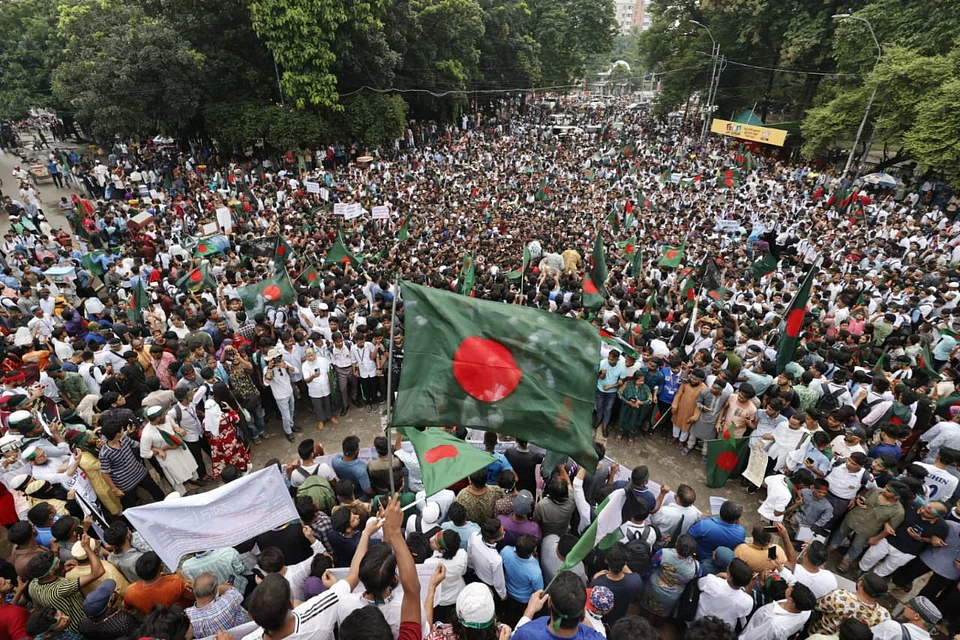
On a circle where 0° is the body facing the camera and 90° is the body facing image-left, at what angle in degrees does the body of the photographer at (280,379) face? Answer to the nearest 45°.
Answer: approximately 315°

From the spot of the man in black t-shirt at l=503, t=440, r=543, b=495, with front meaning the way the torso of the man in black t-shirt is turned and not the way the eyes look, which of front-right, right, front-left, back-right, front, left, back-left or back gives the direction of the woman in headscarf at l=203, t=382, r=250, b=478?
left

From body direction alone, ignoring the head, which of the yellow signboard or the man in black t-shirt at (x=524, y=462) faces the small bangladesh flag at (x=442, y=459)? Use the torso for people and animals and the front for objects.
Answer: the yellow signboard

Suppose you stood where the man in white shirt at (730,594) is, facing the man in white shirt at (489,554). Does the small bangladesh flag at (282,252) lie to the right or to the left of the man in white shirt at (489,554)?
right

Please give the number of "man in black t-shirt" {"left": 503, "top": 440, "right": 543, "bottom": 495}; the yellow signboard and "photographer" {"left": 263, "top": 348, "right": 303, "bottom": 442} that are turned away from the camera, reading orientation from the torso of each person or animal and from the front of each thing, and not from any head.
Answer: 1

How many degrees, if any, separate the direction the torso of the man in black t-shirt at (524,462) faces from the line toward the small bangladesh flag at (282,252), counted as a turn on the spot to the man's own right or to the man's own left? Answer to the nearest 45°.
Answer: approximately 45° to the man's own left

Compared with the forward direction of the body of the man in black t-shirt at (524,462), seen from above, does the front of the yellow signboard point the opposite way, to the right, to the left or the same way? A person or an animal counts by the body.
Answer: the opposite way

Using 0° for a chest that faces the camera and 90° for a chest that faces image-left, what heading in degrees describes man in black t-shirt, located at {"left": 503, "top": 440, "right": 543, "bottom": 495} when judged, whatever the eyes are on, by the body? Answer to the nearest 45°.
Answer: approximately 180°

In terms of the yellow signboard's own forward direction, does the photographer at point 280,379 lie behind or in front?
in front

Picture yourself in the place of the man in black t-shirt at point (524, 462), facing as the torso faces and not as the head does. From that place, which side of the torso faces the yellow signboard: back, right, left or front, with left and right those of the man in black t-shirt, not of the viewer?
front

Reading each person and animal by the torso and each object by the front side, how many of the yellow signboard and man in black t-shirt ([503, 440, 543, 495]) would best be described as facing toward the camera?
1

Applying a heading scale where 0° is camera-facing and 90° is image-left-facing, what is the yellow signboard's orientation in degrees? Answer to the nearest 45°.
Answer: approximately 0°

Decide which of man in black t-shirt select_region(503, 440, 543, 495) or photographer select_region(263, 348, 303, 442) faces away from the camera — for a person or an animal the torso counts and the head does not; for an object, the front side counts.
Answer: the man in black t-shirt

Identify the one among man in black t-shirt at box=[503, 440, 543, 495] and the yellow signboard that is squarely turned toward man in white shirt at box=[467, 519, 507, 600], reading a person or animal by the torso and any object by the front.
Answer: the yellow signboard
